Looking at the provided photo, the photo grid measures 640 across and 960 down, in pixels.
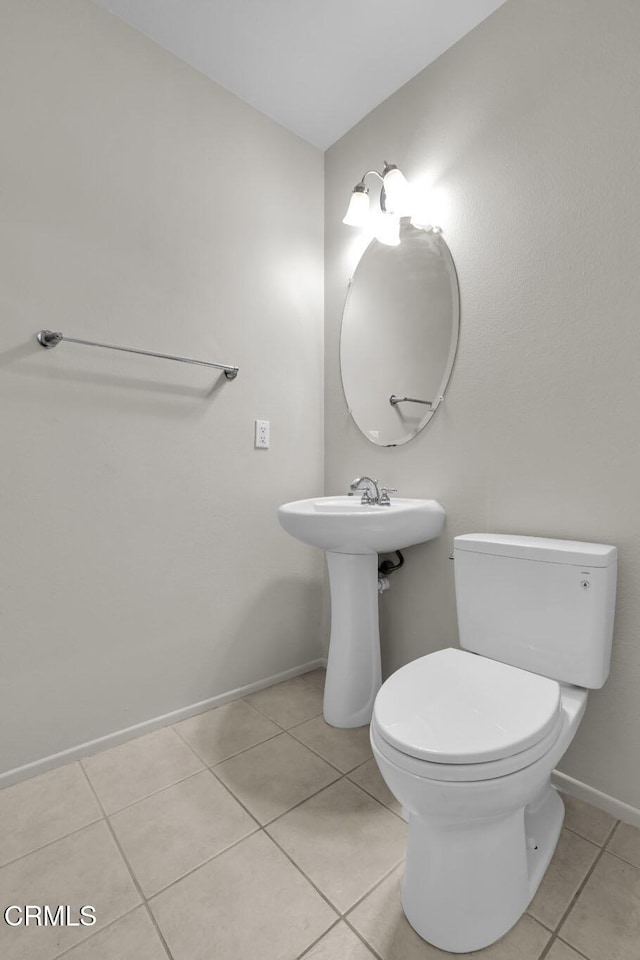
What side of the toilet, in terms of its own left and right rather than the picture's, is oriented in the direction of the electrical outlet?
right

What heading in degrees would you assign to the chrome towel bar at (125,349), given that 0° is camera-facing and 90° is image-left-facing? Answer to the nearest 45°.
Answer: approximately 315°

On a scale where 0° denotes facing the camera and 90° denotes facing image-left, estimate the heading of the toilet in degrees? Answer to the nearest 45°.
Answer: approximately 45°

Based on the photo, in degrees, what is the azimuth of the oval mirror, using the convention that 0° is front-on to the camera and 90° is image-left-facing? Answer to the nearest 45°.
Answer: approximately 45°

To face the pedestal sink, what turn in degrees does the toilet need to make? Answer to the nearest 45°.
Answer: approximately 90° to its right

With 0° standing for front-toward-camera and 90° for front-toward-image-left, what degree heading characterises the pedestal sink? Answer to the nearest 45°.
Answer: approximately 45°
